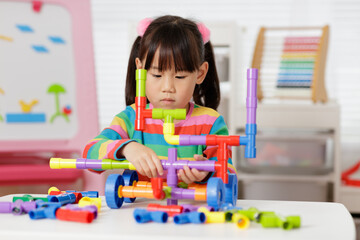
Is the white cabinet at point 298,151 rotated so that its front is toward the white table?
yes

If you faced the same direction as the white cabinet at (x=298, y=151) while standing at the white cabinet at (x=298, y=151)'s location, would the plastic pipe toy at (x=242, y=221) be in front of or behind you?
in front

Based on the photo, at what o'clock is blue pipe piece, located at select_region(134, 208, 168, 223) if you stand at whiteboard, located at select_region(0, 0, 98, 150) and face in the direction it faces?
The blue pipe piece is roughly at 12 o'clock from the whiteboard.

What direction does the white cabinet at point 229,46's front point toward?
toward the camera

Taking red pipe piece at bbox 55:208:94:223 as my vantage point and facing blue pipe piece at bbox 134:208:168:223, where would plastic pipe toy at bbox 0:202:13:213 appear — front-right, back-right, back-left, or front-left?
back-left

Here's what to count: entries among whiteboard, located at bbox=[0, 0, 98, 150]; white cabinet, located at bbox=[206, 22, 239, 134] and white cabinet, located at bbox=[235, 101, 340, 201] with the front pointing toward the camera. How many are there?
3

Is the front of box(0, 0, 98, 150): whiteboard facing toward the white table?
yes

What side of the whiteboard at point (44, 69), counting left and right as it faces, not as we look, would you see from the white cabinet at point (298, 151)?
left

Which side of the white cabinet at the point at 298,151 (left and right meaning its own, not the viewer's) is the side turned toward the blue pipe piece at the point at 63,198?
front

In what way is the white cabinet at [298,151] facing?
toward the camera

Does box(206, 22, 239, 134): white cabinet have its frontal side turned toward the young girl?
yes
